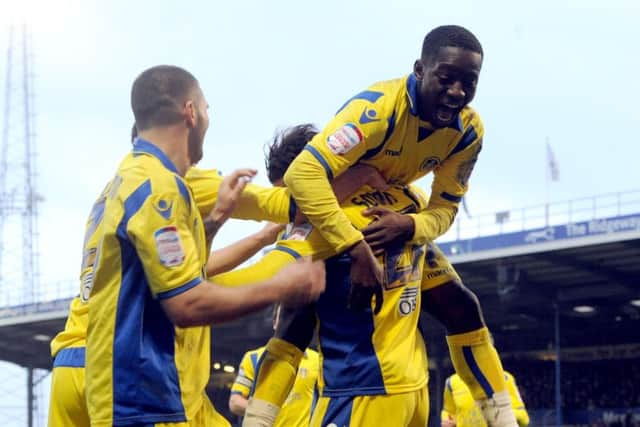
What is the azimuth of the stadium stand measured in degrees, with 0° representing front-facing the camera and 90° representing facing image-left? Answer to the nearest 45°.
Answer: approximately 45°
